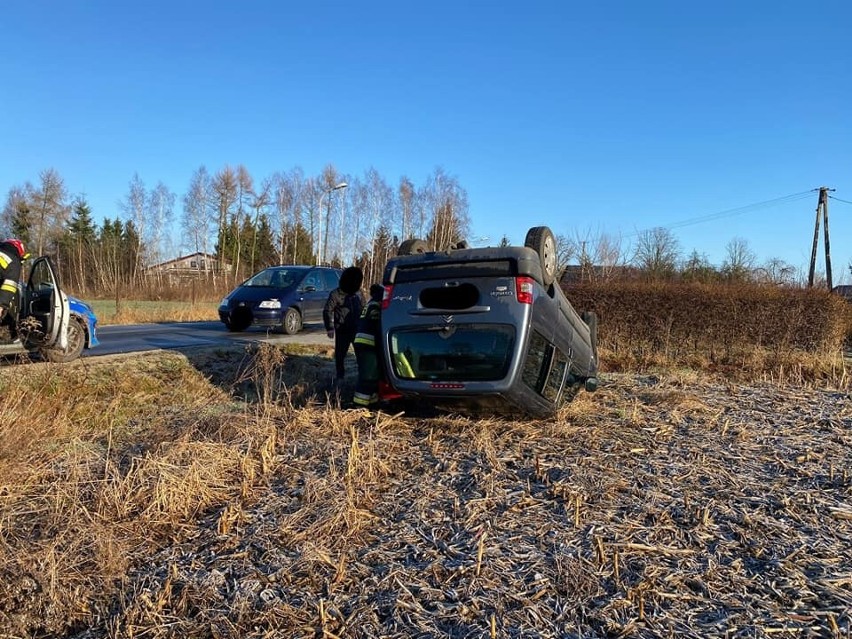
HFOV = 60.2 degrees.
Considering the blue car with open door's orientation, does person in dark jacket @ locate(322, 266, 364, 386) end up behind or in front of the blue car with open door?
in front

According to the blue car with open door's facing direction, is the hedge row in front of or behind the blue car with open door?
in front

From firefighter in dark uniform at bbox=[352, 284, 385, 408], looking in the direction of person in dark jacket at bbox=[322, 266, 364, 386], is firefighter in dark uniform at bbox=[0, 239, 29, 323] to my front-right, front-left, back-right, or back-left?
front-left

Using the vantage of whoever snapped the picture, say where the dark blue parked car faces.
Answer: facing the viewer and to the left of the viewer

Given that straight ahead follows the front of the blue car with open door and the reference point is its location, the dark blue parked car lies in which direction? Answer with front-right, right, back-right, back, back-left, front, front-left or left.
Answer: front-left

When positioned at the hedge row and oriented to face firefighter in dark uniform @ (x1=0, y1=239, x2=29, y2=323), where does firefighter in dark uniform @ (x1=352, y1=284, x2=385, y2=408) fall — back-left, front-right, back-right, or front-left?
front-left

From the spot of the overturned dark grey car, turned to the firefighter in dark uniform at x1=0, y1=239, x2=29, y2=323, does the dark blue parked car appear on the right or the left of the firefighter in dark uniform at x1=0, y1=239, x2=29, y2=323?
right

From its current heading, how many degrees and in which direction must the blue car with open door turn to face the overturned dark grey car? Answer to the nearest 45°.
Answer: approximately 45° to its right

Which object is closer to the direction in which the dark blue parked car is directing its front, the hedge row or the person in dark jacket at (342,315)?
the person in dark jacket

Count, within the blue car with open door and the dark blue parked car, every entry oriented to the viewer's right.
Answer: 1

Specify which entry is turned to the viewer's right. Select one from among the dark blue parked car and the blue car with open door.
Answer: the blue car with open door

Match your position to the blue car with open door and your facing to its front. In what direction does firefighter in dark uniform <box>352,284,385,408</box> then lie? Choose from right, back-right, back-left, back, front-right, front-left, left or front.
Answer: front-right

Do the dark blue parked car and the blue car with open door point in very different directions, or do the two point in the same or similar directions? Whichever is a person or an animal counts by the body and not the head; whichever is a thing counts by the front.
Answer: very different directions

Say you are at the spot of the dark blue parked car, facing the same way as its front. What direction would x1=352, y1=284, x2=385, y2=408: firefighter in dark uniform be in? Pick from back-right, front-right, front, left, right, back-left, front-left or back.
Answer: front-left

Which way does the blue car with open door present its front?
to the viewer's right

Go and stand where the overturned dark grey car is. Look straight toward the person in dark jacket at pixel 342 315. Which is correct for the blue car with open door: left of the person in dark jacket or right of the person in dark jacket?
left
